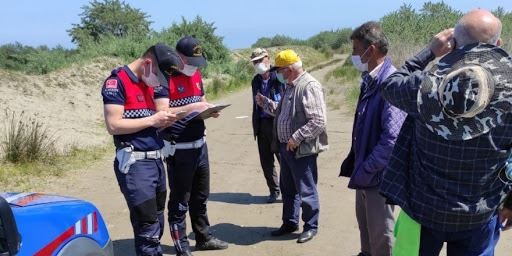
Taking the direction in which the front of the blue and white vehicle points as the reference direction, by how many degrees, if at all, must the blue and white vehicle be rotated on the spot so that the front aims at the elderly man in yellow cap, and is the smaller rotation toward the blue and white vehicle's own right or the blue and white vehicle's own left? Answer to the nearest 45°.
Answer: approximately 45° to the blue and white vehicle's own left

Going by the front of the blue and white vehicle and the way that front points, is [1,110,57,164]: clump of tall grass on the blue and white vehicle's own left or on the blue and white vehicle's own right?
on the blue and white vehicle's own left

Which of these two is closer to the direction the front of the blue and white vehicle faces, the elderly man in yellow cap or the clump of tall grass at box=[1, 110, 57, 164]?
the elderly man in yellow cap

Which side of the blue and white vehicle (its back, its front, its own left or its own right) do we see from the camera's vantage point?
right

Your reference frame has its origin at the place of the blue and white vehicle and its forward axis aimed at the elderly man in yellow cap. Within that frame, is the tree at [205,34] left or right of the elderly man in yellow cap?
left

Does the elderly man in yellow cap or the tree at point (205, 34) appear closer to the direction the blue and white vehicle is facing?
the elderly man in yellow cap

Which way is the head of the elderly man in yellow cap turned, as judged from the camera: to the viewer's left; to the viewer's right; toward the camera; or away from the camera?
to the viewer's left

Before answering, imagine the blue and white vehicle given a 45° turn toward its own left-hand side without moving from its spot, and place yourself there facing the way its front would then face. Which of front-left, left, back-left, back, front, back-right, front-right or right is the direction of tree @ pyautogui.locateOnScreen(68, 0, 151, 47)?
front-left
